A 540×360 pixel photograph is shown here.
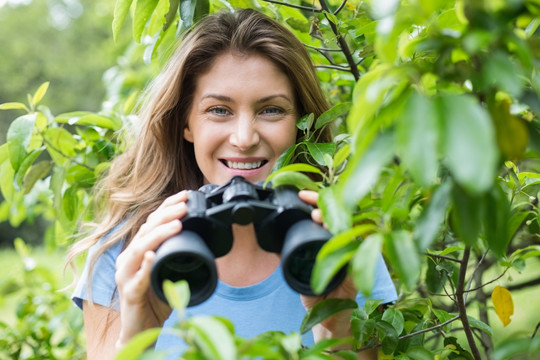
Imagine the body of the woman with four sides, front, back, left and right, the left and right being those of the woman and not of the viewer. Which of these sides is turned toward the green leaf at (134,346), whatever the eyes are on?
front

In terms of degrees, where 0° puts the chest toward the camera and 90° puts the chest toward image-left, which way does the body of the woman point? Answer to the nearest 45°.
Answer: approximately 0°
